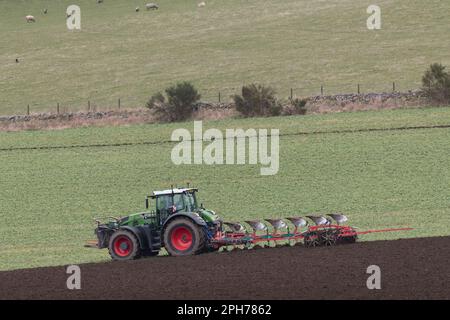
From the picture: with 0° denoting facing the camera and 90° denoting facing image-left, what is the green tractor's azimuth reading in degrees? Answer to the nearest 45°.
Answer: approximately 90°
